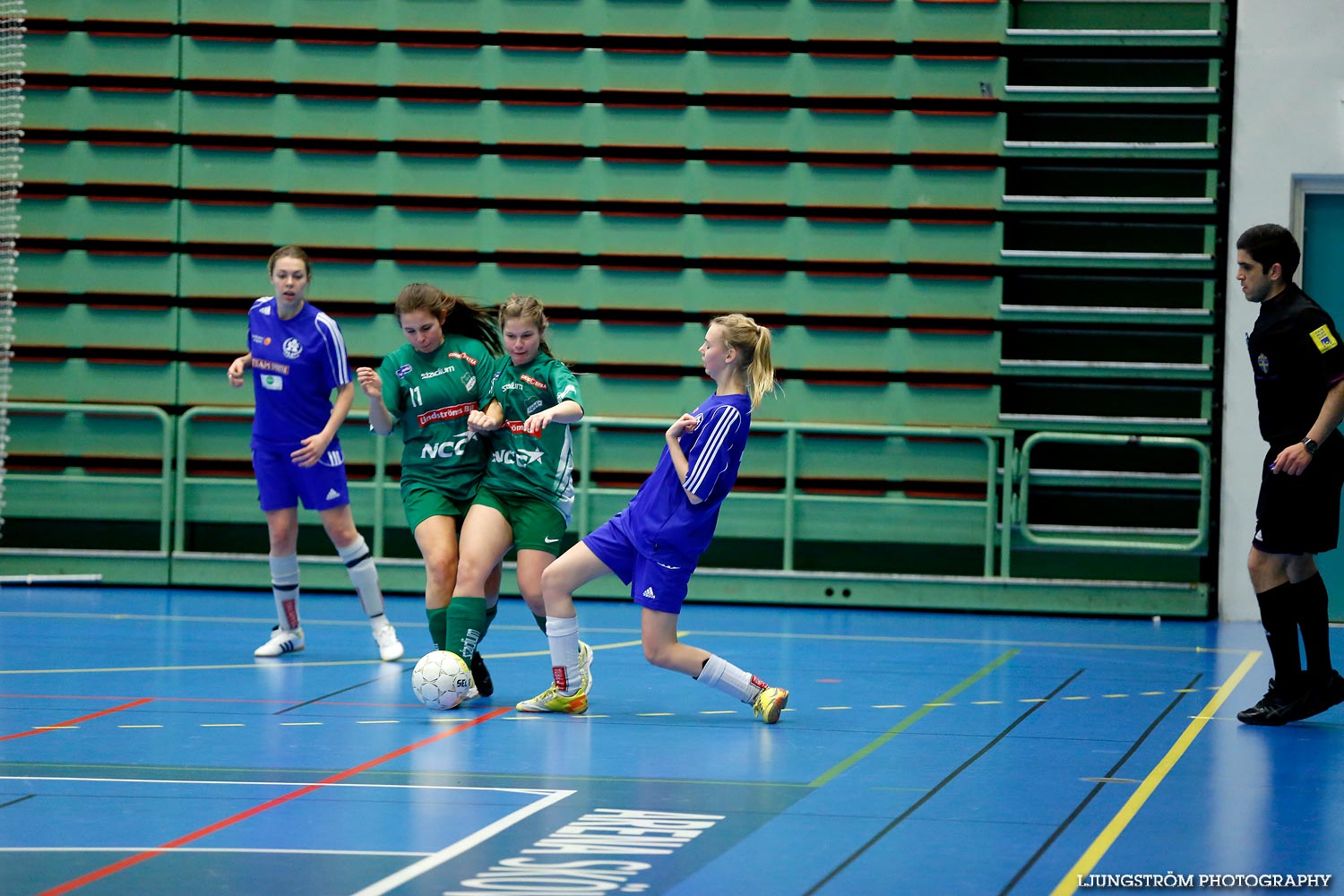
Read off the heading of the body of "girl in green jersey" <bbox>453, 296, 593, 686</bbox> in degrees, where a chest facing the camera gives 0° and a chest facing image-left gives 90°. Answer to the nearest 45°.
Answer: approximately 45°

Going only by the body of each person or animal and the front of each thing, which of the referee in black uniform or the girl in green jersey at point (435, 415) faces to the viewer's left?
the referee in black uniform

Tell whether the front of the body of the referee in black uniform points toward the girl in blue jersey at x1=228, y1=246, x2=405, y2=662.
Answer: yes

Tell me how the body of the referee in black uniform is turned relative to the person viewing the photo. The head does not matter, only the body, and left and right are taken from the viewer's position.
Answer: facing to the left of the viewer

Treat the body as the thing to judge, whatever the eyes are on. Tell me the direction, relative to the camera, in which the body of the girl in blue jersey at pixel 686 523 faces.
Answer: to the viewer's left

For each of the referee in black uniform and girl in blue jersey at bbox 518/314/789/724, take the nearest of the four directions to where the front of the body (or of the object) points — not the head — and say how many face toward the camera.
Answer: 0

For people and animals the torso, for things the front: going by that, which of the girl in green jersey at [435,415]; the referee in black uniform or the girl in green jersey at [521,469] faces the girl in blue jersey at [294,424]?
the referee in black uniform

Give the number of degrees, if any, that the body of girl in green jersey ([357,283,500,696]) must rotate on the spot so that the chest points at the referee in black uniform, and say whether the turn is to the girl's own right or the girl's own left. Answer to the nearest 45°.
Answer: approximately 90° to the girl's own left

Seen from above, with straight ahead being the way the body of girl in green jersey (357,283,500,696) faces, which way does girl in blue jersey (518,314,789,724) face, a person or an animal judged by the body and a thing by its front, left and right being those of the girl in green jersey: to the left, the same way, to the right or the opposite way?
to the right

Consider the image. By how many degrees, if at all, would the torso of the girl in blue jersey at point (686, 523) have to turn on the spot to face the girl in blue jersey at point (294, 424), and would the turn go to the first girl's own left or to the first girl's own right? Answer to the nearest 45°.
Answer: approximately 45° to the first girl's own right

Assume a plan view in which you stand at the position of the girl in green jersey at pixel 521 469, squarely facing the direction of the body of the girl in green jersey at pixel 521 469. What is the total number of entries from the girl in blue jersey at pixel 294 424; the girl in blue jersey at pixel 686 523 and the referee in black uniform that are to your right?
1

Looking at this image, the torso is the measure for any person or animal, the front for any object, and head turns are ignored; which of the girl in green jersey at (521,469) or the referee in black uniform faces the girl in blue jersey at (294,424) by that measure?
the referee in black uniform

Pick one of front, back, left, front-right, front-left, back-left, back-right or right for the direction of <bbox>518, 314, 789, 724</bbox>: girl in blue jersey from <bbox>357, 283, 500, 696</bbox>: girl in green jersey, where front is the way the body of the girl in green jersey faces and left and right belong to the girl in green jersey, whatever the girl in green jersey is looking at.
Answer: front-left
